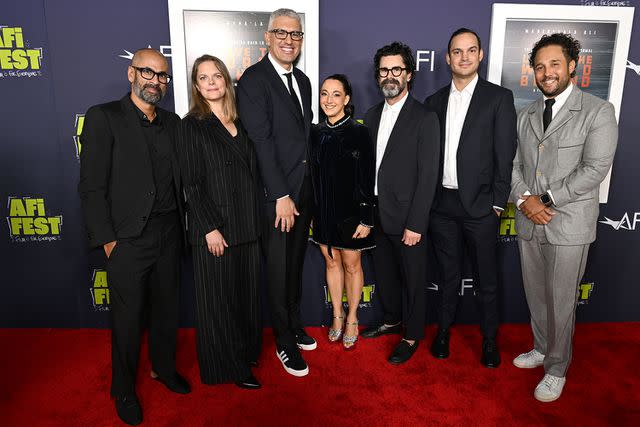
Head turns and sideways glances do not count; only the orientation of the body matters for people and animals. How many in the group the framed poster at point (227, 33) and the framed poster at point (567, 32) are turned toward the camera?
2

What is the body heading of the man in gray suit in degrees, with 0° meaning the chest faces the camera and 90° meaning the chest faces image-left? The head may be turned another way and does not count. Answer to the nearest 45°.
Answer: approximately 45°
